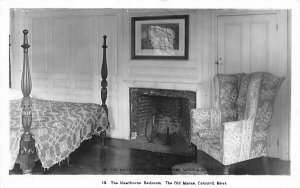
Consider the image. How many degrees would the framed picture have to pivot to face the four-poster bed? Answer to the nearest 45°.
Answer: approximately 45° to its right

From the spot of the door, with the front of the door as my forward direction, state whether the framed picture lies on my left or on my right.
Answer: on my right

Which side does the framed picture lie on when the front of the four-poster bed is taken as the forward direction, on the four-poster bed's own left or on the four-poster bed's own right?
on the four-poster bed's own left

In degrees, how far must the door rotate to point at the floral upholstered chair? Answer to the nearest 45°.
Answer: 0° — it already faces it

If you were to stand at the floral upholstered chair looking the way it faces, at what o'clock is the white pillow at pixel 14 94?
The white pillow is roughly at 2 o'clock from the floral upholstered chair.

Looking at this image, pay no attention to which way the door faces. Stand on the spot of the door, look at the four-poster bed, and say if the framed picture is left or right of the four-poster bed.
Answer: right

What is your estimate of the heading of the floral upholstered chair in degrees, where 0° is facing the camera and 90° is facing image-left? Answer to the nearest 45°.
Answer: approximately 45°

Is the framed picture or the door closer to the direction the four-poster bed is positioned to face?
the door

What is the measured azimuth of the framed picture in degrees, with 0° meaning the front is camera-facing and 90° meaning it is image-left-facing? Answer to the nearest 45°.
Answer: approximately 0°

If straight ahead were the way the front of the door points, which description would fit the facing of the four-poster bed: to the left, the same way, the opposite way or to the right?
to the left

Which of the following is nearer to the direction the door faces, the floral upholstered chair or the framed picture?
the floral upholstered chair

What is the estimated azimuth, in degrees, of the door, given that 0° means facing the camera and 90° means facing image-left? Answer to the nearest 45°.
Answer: approximately 0°

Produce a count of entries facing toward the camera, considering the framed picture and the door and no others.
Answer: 2

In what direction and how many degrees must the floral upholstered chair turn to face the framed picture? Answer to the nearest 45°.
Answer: approximately 90° to its right

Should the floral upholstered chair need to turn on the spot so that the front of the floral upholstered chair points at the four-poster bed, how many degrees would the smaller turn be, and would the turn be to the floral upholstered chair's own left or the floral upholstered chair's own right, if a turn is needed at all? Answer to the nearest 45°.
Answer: approximately 45° to the floral upholstered chair's own right
